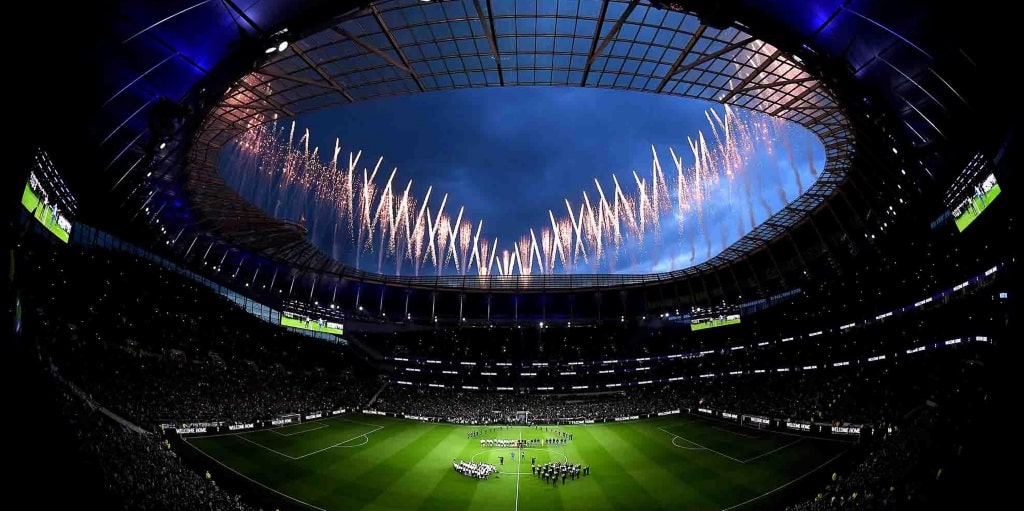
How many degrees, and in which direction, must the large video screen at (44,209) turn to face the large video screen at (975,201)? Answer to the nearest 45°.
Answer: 0° — it already faces it

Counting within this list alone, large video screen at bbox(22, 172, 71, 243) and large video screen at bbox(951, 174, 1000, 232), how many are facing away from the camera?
0

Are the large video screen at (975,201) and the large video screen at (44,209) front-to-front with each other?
yes

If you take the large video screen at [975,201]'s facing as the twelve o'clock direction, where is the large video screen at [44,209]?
the large video screen at [44,209] is roughly at 12 o'clock from the large video screen at [975,201].

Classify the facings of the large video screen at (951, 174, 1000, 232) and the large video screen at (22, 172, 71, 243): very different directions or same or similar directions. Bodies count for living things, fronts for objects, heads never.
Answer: very different directions

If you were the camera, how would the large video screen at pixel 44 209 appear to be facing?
facing the viewer and to the right of the viewer
